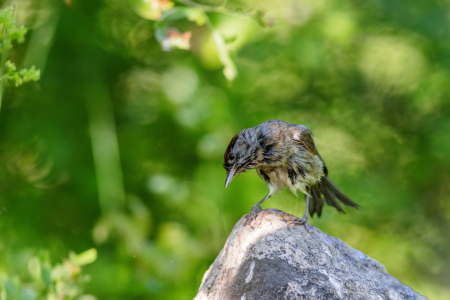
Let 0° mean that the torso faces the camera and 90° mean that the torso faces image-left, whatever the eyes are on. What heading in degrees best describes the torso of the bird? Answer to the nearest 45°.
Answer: approximately 45°

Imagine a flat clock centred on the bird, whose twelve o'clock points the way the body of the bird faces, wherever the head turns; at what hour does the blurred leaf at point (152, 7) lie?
The blurred leaf is roughly at 12 o'clock from the bird.

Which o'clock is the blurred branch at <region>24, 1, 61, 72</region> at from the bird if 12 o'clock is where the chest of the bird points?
The blurred branch is roughly at 1 o'clock from the bird.
